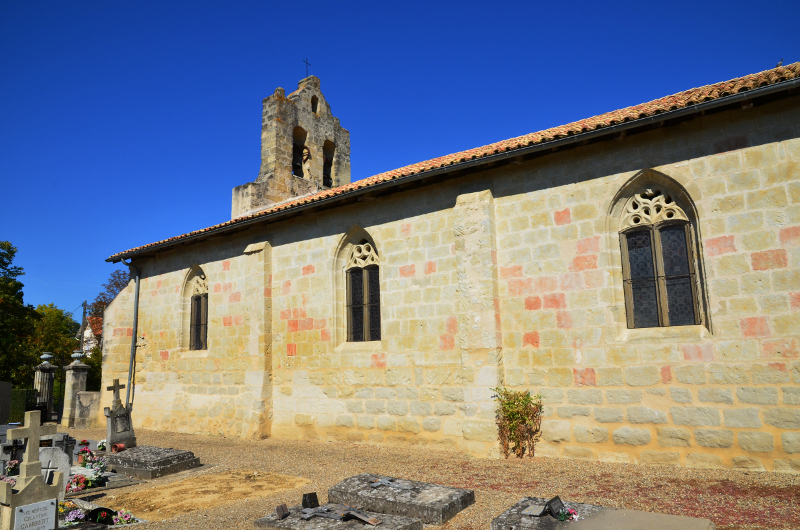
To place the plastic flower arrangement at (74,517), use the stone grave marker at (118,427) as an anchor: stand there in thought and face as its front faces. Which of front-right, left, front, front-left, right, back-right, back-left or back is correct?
front-right

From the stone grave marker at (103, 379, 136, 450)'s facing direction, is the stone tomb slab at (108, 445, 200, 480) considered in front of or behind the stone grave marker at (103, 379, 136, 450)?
in front

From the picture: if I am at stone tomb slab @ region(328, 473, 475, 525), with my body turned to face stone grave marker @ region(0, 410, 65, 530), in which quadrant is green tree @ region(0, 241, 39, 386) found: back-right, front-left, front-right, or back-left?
front-right

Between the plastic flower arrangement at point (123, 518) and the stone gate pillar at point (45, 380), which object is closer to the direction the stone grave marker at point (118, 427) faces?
the plastic flower arrangement

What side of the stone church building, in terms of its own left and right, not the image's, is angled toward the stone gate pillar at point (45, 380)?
front

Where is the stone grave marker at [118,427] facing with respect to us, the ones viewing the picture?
facing the viewer and to the right of the viewer

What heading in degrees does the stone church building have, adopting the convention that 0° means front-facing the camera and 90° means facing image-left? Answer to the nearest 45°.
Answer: approximately 135°

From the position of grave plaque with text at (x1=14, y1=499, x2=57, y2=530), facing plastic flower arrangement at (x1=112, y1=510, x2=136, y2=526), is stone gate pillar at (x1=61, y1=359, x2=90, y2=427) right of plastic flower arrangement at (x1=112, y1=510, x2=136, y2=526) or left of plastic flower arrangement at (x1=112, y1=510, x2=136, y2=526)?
left

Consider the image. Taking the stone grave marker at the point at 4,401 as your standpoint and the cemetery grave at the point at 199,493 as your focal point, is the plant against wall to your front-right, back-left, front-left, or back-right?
front-left

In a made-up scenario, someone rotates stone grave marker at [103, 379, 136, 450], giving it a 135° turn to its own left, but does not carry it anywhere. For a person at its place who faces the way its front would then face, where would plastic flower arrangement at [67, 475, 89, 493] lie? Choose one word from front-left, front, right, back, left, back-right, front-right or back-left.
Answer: back

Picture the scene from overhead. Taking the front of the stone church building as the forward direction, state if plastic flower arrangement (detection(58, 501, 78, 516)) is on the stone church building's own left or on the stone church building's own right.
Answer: on the stone church building's own left

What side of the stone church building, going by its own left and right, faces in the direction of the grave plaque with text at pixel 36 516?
left

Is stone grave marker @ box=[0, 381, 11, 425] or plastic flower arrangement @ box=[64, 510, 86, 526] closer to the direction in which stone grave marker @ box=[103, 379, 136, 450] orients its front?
the plastic flower arrangement

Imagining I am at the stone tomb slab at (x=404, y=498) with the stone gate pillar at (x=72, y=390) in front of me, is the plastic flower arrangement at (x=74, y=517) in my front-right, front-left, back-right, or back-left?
front-left
